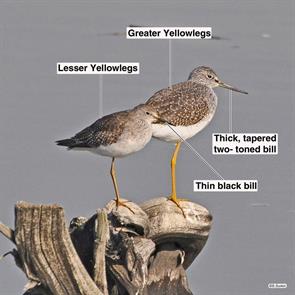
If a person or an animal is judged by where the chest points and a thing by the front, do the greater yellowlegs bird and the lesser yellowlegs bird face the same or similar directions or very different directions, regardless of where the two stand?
same or similar directions

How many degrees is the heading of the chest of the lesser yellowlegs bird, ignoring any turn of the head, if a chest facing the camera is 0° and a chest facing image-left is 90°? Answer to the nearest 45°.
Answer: approximately 270°

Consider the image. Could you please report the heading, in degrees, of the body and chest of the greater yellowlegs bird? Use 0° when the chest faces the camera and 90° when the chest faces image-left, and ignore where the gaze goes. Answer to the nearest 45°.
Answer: approximately 270°

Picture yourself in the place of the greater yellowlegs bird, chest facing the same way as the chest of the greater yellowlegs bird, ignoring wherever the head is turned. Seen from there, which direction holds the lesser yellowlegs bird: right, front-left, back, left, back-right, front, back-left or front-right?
back-right

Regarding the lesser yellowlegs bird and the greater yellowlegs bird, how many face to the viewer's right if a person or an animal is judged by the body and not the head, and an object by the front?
2
